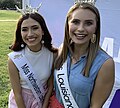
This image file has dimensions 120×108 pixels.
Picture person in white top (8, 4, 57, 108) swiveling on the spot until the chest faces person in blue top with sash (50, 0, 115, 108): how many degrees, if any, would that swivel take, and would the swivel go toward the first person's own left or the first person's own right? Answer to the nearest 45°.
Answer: approximately 45° to the first person's own left

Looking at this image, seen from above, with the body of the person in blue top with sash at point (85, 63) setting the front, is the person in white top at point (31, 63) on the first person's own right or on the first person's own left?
on the first person's own right

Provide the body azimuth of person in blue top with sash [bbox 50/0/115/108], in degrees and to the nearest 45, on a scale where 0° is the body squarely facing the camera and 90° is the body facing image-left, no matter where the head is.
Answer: approximately 45°
